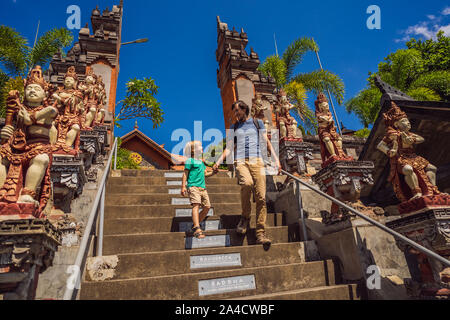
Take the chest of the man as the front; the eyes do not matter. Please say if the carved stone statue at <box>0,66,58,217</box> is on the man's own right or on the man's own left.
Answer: on the man's own right

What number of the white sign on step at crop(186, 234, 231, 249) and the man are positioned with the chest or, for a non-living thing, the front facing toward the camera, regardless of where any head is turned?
2

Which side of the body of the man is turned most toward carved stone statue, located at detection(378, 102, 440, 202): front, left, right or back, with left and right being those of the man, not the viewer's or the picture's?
left

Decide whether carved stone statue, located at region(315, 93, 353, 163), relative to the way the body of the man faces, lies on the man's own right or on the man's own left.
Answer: on the man's own left

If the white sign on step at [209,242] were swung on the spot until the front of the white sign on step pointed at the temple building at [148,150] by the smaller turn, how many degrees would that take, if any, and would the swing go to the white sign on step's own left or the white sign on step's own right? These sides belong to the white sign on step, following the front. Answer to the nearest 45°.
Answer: approximately 180°

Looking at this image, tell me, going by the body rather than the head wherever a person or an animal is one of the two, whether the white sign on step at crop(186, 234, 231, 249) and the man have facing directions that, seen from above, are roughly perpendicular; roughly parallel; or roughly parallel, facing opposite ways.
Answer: roughly parallel

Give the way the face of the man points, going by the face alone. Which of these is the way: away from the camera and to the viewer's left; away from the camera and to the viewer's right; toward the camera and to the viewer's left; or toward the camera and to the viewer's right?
toward the camera and to the viewer's left

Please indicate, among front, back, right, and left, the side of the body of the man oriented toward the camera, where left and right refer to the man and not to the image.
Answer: front
